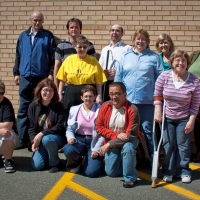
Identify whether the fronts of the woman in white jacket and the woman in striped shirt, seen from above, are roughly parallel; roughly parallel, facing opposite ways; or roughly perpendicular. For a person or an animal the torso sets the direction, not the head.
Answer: roughly parallel

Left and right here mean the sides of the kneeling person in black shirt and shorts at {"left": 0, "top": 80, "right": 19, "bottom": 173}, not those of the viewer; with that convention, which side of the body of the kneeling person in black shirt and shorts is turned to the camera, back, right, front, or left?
front

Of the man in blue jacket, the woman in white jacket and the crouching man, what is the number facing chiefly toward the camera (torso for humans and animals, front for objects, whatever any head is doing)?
3

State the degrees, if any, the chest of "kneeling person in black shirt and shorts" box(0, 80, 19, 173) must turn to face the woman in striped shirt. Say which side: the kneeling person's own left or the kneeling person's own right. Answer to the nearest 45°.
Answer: approximately 45° to the kneeling person's own left

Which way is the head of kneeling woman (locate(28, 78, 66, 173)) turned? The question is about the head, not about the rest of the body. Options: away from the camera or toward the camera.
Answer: toward the camera

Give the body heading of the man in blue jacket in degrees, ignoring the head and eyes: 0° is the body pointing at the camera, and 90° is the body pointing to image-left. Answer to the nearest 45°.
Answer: approximately 0°

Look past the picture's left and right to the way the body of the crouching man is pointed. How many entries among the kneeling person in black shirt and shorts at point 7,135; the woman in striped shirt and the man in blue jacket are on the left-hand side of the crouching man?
1

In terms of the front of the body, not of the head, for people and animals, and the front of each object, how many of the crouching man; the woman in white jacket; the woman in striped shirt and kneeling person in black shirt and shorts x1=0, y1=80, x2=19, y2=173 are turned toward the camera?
4

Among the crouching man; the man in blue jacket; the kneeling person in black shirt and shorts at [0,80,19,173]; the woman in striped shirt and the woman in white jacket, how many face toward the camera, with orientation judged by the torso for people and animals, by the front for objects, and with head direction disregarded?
5

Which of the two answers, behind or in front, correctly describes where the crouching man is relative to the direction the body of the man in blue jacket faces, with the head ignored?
in front

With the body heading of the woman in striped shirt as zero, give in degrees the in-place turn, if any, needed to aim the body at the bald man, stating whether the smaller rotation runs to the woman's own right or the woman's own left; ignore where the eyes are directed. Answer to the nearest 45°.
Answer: approximately 135° to the woman's own right

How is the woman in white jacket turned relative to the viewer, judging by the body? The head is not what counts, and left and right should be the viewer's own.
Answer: facing the viewer

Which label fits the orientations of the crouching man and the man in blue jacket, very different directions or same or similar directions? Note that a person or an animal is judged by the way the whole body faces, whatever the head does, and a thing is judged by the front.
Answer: same or similar directions

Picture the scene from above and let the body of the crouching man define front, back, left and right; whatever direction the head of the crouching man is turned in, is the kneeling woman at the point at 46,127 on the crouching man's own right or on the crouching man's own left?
on the crouching man's own right

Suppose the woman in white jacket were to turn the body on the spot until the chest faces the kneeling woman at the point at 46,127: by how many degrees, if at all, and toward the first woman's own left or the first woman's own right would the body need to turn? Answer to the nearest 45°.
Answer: approximately 90° to the first woman's own right

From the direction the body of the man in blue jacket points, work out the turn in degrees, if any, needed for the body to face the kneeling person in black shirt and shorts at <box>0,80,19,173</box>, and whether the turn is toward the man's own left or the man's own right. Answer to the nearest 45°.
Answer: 0° — they already face them
